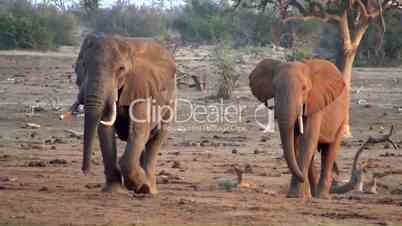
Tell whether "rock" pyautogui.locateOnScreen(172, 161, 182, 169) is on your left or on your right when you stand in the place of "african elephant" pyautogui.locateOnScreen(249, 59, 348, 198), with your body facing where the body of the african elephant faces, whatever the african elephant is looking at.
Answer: on your right

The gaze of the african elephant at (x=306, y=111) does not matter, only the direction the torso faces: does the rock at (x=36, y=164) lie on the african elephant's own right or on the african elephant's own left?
on the african elephant's own right

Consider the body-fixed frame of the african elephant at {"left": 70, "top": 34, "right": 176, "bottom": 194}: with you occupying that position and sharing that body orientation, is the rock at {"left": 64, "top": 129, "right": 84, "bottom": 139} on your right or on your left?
on your right

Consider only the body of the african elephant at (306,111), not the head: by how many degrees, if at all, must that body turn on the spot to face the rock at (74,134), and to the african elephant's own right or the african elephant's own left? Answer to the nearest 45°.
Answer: approximately 90° to the african elephant's own right

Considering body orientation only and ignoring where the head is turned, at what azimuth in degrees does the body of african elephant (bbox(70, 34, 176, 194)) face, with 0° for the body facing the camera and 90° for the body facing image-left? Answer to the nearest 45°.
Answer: approximately 45°

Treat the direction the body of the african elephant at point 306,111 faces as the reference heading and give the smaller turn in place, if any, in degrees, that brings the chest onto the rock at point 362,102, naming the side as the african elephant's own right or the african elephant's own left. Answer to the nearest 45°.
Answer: approximately 135° to the african elephant's own right

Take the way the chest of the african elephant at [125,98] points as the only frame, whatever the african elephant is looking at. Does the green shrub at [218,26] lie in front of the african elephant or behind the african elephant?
behind

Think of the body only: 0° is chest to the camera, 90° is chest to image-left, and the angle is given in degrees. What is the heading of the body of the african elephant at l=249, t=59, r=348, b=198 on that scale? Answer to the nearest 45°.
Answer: approximately 45°
